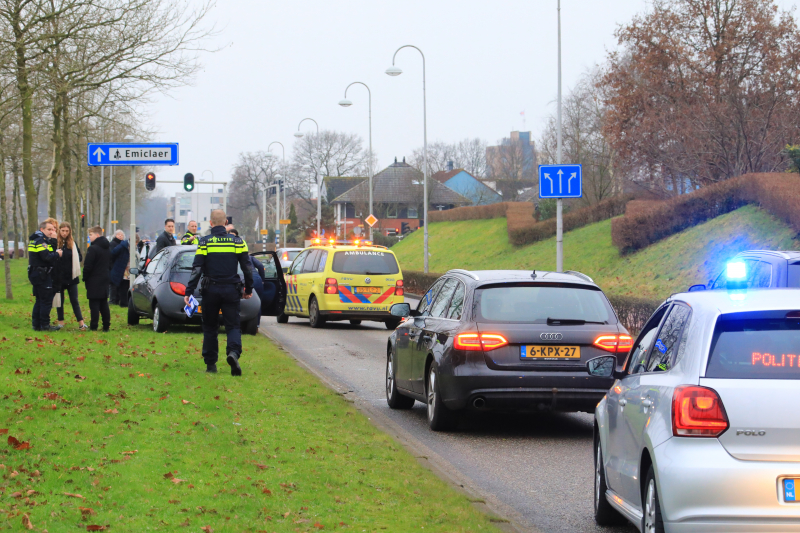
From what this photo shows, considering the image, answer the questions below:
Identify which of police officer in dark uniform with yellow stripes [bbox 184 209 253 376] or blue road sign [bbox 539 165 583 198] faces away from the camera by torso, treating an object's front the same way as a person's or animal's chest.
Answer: the police officer in dark uniform with yellow stripes

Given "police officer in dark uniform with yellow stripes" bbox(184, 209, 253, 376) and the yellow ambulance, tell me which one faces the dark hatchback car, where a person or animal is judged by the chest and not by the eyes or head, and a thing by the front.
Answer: the police officer in dark uniform with yellow stripes

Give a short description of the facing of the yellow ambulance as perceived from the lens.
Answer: facing away from the viewer and to the left of the viewer

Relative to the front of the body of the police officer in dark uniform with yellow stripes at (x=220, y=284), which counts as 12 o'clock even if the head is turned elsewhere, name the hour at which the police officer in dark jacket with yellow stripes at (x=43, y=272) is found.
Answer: the police officer in dark jacket with yellow stripes at (x=43, y=272) is roughly at 11 o'clock from the police officer in dark uniform with yellow stripes at (x=220, y=284).

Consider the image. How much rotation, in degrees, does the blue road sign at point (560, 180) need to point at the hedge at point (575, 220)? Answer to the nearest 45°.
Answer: approximately 180°

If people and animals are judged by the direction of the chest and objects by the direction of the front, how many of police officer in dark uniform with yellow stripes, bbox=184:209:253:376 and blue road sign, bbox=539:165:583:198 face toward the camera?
1

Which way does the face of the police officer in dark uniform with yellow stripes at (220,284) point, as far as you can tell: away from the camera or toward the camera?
away from the camera

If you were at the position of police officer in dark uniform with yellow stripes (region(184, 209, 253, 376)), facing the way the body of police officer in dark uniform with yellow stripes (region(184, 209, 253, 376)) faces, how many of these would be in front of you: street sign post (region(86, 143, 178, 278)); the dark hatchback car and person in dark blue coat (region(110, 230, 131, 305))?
3

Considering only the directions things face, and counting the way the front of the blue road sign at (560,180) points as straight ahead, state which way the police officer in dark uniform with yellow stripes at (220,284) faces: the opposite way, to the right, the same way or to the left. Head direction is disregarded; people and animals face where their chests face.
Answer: the opposite way

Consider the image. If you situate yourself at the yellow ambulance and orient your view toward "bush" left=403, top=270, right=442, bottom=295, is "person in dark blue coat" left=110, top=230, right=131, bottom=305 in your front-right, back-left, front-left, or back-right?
back-left

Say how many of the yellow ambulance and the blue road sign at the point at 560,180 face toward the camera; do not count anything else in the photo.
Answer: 1

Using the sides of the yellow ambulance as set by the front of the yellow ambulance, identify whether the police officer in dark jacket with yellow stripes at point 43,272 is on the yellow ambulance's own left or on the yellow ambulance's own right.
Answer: on the yellow ambulance's own left

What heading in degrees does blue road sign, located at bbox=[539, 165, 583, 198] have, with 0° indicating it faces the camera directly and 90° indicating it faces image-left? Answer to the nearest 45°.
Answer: approximately 0°

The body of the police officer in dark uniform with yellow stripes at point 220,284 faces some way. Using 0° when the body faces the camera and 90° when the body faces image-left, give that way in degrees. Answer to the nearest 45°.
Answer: approximately 180°
